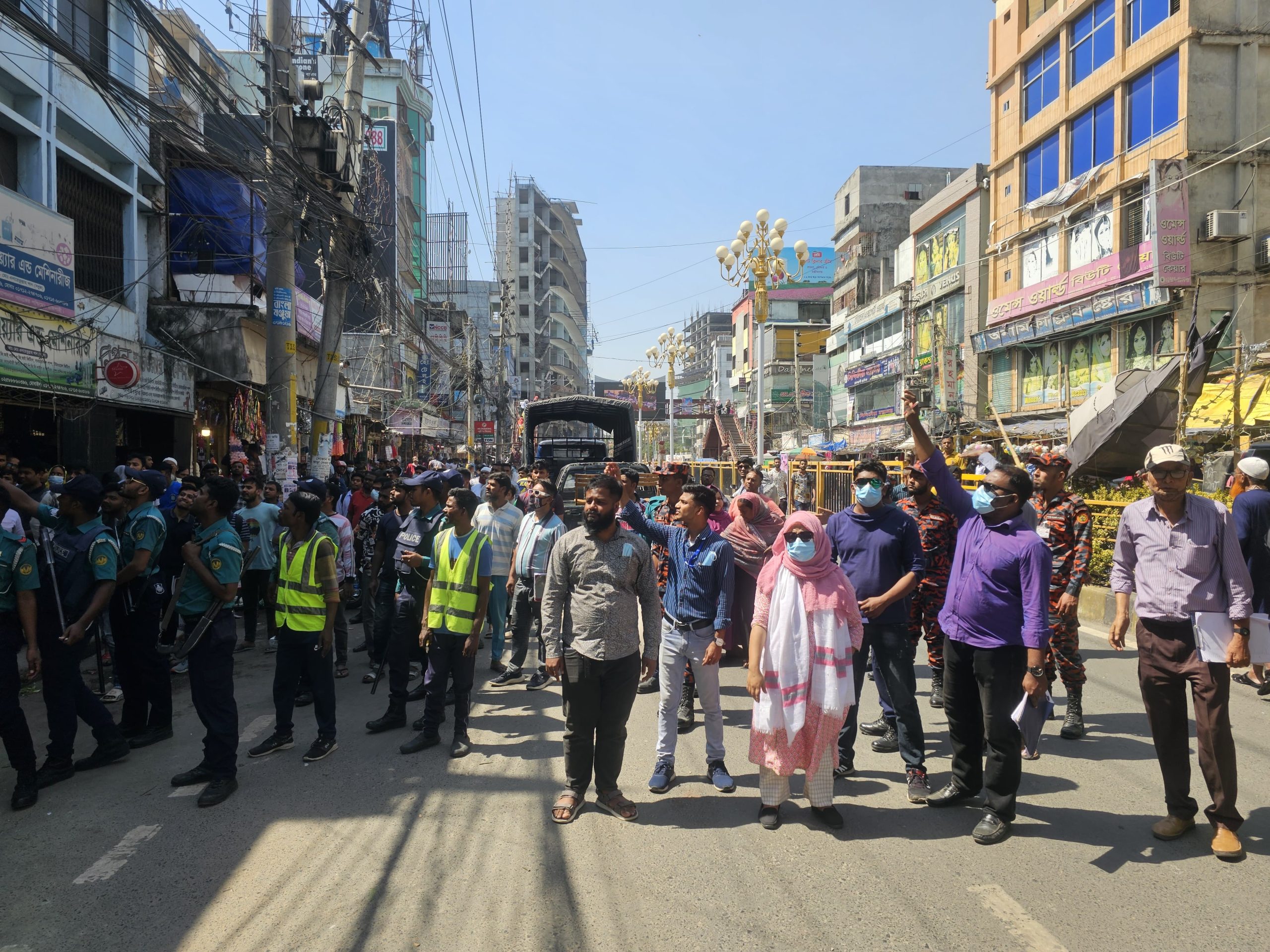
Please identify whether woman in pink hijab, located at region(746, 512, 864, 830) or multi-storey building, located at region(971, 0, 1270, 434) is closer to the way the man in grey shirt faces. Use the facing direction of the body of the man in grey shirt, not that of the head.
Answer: the woman in pink hijab

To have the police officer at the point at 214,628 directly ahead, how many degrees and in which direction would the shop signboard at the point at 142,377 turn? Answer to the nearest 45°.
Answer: approximately 45° to its right

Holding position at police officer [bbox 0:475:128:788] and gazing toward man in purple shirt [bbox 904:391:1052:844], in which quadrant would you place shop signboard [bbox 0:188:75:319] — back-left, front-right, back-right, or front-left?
back-left

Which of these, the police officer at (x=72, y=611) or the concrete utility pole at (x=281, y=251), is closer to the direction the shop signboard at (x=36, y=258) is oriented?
the concrete utility pole

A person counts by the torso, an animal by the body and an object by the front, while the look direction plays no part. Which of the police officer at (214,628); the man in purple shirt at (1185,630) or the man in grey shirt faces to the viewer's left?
the police officer

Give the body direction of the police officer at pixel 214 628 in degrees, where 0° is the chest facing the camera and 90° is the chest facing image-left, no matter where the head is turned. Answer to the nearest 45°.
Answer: approximately 90°

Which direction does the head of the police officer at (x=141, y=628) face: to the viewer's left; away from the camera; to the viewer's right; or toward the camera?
to the viewer's left

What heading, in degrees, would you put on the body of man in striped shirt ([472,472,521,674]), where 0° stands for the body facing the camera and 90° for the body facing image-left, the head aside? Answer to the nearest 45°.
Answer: approximately 45°

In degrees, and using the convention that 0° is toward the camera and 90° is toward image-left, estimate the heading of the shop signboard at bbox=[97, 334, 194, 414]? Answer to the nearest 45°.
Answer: approximately 315°

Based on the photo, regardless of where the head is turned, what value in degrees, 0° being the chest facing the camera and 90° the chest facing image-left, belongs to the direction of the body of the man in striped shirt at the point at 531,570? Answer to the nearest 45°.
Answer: approximately 45°

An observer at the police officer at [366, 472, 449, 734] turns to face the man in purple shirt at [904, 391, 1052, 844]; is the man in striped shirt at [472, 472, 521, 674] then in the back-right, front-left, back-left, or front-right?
back-left

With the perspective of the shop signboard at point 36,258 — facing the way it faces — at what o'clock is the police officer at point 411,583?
The police officer is roughly at 1 o'clock from the shop signboard.

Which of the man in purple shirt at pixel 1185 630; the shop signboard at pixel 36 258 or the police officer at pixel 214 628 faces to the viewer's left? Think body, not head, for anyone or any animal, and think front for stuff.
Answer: the police officer

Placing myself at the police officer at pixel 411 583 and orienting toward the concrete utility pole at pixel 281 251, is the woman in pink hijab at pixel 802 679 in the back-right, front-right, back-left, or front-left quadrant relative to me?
back-right

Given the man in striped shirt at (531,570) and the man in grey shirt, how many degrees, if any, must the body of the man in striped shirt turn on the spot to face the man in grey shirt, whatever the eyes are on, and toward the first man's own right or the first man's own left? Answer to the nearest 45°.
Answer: approximately 45° to the first man's own left
